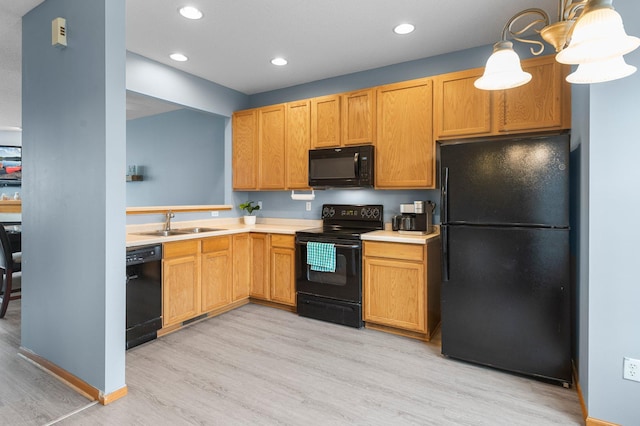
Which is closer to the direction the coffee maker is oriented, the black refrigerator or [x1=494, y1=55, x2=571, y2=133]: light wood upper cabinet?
the black refrigerator

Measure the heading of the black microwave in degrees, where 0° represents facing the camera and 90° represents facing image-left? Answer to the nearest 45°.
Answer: approximately 45°

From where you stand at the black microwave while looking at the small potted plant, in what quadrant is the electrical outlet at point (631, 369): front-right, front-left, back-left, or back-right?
back-left

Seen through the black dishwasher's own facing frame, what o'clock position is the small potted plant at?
The small potted plant is roughly at 9 o'clock from the black dishwasher.

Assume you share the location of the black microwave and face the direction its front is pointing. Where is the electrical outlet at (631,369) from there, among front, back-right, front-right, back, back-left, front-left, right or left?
left

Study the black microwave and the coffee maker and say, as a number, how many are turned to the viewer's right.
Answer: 0

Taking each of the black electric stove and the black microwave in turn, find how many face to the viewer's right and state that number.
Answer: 0

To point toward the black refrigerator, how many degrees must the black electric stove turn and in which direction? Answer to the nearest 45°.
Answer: approximately 90° to its left

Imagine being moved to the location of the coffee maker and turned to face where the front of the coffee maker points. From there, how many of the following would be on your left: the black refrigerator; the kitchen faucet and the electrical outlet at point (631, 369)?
2
